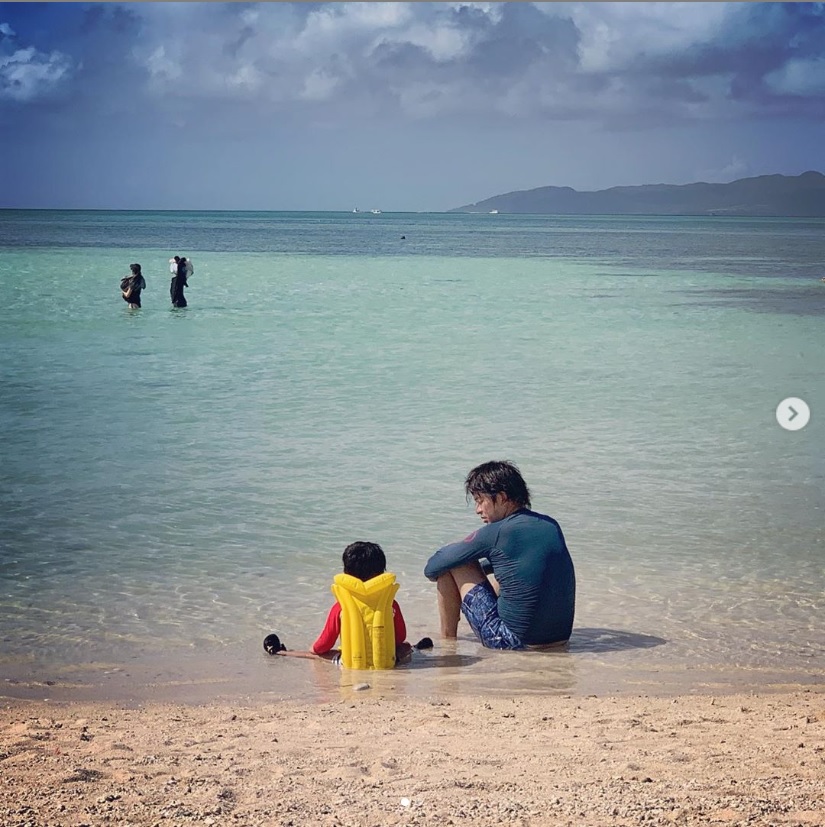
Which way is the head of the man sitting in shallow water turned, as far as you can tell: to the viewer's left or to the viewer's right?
to the viewer's left

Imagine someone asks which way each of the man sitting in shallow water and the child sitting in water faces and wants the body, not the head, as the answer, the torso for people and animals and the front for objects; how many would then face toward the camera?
0

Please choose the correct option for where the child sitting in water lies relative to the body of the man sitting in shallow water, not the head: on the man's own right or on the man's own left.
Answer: on the man's own left

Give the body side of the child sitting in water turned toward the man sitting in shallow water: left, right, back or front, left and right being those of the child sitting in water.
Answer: right

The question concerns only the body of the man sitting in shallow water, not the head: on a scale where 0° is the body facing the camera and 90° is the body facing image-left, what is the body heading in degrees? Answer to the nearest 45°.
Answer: approximately 135°

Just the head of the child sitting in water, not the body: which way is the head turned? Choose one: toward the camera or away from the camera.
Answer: away from the camera

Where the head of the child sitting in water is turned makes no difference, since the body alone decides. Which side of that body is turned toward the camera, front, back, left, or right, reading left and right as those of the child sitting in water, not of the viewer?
back
